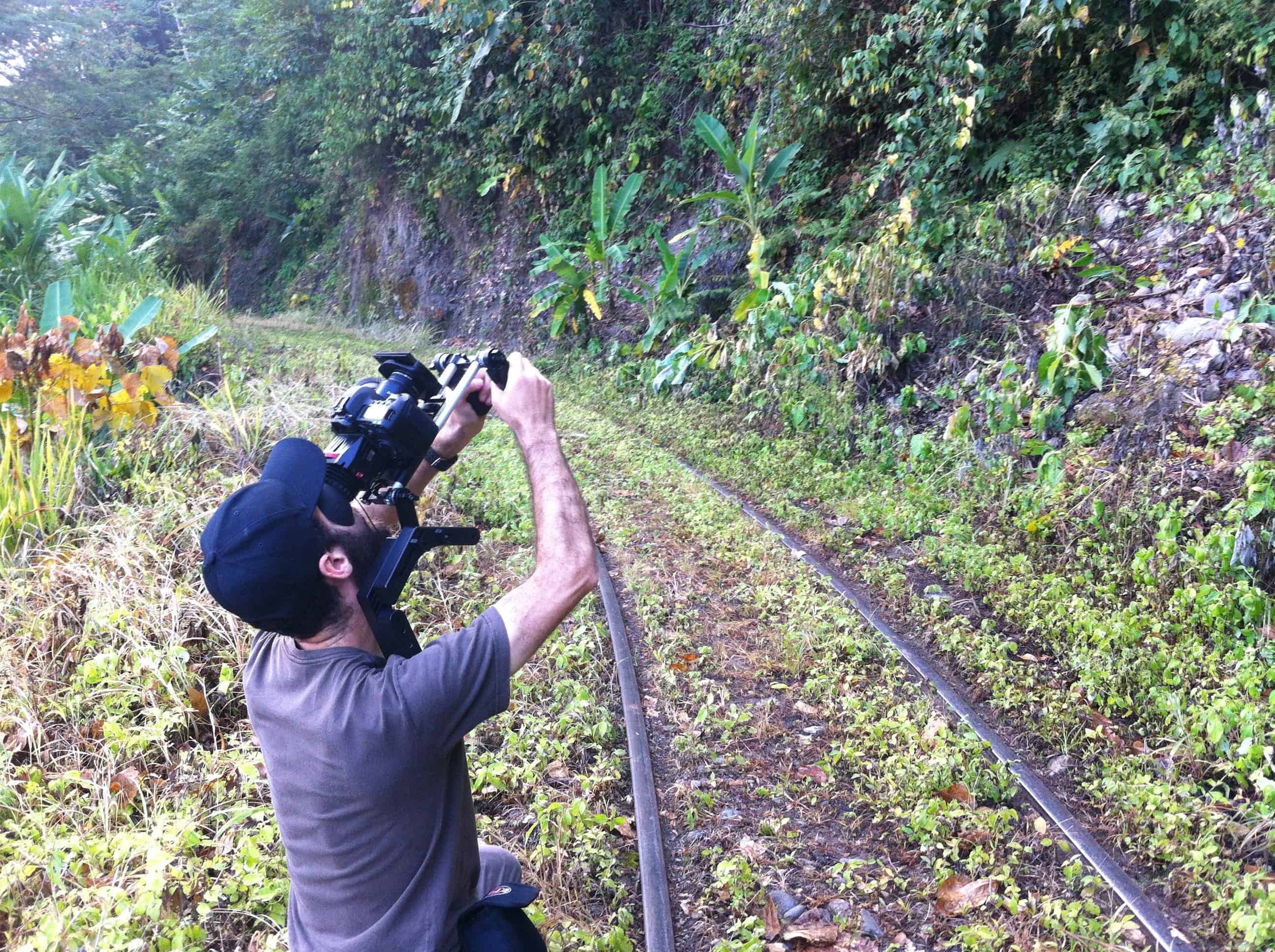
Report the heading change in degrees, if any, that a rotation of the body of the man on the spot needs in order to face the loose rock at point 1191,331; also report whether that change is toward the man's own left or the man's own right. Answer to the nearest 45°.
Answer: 0° — they already face it

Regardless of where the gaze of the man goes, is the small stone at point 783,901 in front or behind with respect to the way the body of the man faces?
in front

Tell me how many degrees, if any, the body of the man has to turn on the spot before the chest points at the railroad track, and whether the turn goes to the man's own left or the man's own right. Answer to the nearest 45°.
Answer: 0° — they already face it

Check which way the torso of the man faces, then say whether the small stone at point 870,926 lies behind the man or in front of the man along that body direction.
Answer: in front

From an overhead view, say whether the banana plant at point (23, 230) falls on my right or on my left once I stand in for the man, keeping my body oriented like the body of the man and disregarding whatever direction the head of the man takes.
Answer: on my left

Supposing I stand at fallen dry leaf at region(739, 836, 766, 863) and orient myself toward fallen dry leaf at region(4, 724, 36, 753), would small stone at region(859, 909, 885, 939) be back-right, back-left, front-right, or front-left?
back-left

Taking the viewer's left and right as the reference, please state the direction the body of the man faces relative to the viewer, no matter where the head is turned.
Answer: facing away from the viewer and to the right of the viewer

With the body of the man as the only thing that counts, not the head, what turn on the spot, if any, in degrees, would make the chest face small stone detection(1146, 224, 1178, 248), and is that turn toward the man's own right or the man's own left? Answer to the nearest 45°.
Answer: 0° — they already face it
